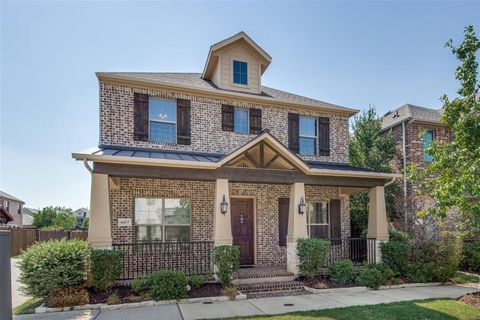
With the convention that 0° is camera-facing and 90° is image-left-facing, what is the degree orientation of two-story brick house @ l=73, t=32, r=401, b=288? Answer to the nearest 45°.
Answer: approximately 0°

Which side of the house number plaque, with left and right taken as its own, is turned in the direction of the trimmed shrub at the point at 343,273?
left

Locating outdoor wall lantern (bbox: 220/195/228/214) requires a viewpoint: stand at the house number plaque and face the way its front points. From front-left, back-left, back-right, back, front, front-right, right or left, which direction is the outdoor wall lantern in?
front-left

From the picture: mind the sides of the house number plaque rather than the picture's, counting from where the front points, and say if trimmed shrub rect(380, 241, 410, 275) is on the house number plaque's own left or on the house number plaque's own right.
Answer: on the house number plaque's own left

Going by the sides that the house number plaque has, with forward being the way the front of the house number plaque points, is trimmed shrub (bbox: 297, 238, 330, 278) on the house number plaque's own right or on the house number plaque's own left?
on the house number plaque's own left
